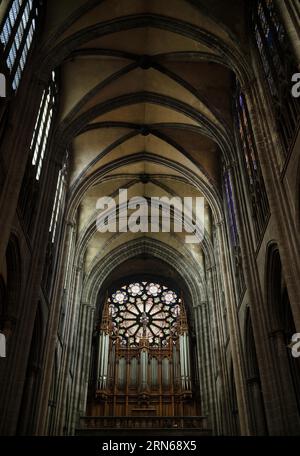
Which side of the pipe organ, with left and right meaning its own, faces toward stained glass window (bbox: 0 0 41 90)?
front

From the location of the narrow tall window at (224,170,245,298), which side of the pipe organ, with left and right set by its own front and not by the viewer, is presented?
front

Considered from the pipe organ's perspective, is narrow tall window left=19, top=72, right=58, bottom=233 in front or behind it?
in front

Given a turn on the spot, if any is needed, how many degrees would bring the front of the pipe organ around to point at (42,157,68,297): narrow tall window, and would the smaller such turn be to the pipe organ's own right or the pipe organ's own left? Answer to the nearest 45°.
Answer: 0° — it already faces it

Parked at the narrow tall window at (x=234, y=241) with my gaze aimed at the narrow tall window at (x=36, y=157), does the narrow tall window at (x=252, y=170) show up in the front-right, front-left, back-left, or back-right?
front-left

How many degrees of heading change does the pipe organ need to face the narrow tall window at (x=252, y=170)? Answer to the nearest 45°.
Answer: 0° — it already faces it

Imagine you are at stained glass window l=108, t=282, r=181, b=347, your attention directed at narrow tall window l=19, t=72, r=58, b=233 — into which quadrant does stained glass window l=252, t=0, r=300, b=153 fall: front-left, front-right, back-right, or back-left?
front-left

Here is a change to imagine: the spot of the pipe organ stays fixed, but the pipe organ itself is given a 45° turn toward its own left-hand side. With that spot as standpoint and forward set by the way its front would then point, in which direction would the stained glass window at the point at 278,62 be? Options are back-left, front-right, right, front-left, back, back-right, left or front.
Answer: front-right

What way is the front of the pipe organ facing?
toward the camera

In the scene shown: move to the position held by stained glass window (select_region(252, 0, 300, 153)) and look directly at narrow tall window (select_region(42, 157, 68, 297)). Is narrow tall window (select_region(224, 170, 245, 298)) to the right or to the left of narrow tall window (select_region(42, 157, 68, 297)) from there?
right
